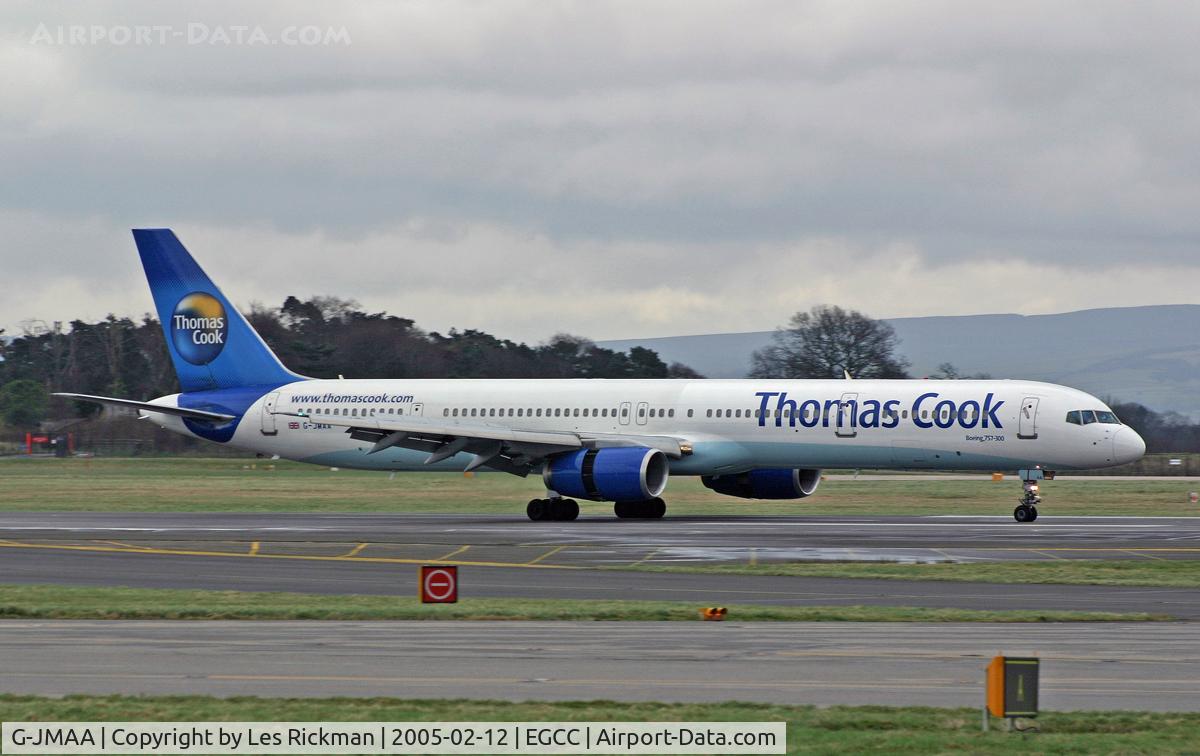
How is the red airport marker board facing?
toward the camera

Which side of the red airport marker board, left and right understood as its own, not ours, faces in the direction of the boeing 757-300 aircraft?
back
